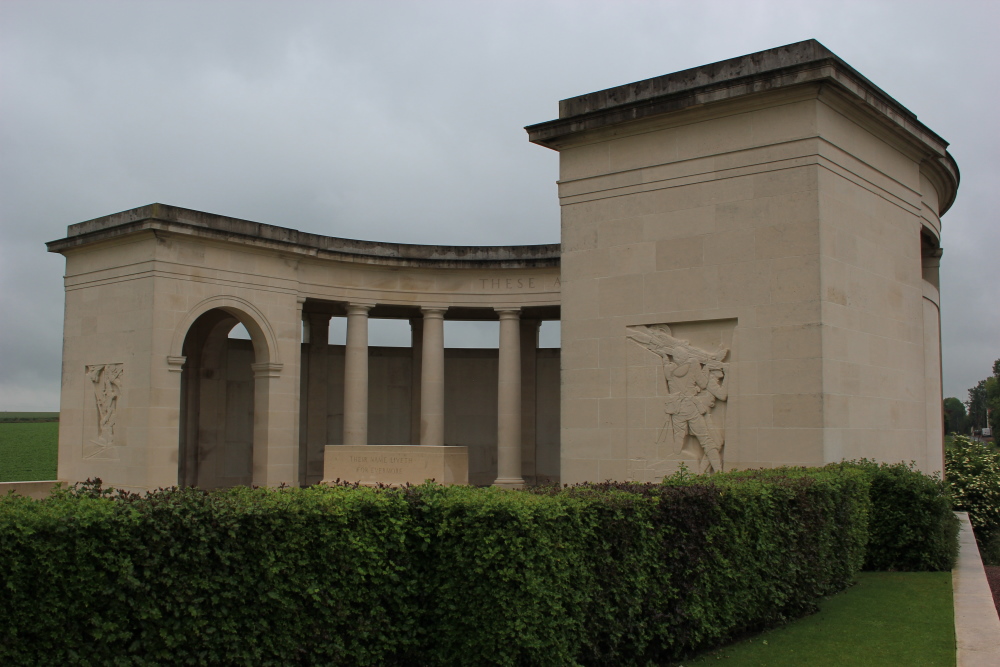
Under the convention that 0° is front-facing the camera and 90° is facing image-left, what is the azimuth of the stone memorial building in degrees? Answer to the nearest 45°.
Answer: approximately 45°

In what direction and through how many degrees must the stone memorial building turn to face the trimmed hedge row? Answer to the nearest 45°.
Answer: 0° — it already faces it
